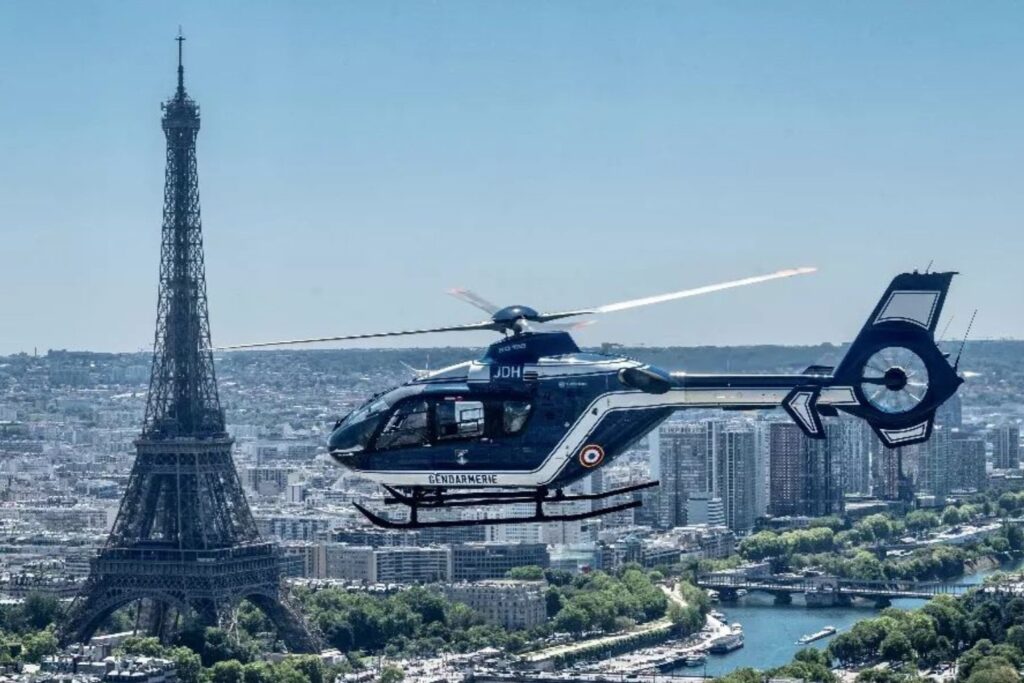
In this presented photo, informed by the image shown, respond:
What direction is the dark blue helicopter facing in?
to the viewer's left
